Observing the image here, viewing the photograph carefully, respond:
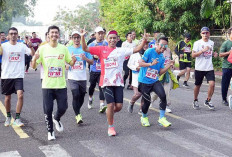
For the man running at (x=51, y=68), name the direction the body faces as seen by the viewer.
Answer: toward the camera

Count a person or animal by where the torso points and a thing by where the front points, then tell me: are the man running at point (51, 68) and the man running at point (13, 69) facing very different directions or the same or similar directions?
same or similar directions

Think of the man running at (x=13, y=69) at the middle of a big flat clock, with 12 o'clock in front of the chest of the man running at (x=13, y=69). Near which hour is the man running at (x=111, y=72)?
the man running at (x=111, y=72) is roughly at 10 o'clock from the man running at (x=13, y=69).

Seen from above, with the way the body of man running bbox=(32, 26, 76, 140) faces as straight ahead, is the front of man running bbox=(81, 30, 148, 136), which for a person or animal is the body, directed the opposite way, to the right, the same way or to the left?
the same way

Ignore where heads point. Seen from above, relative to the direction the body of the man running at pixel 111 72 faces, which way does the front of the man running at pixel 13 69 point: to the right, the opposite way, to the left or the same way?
the same way

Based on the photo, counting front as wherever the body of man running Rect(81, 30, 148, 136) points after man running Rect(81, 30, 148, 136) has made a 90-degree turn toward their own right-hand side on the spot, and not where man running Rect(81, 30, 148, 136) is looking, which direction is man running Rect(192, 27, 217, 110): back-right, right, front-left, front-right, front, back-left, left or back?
back-right

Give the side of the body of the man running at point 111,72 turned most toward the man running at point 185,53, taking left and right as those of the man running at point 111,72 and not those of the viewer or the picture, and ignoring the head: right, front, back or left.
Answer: back

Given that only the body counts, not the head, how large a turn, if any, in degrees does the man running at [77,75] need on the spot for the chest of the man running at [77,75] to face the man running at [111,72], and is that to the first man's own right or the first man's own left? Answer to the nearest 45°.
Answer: approximately 45° to the first man's own left

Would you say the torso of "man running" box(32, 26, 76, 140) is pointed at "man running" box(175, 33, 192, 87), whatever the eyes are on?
no

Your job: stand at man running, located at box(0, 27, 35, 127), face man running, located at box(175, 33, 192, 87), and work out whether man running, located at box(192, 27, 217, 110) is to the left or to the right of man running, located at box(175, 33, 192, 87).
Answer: right

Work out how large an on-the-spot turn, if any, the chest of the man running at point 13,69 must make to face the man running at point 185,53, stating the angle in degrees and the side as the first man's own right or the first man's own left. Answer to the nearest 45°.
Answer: approximately 135° to the first man's own left

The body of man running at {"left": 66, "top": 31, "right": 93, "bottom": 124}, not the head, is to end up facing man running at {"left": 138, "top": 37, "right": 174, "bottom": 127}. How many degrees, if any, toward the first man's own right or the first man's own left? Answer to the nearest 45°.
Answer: approximately 45° to the first man's own left

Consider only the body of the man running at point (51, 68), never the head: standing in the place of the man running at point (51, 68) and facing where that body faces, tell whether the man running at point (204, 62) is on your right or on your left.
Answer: on your left

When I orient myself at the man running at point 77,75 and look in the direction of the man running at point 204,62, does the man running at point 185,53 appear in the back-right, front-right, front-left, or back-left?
front-left

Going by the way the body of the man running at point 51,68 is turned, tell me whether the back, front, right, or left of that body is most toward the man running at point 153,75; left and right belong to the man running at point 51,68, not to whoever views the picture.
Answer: left

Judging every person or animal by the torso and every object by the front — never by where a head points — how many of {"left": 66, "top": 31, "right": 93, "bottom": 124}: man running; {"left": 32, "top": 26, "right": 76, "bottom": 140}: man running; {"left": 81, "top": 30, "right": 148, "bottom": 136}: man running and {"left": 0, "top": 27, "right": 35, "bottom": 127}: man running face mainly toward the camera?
4

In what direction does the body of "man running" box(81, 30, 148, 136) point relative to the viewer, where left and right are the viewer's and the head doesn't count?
facing the viewer
